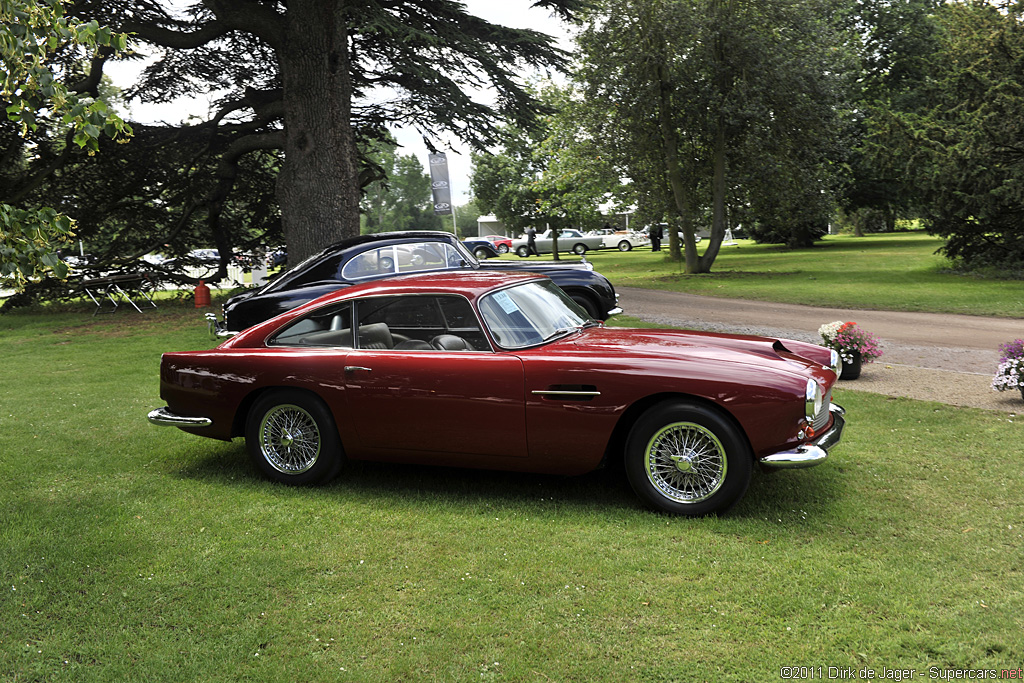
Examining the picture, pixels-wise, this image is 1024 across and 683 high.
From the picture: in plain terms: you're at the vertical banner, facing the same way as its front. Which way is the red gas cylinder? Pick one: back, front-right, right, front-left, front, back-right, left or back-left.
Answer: front

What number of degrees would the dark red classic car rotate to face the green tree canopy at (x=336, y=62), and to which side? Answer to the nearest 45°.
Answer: approximately 90° to its left

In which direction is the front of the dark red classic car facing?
to the viewer's right

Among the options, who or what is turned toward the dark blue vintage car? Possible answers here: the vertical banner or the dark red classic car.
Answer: the vertical banner

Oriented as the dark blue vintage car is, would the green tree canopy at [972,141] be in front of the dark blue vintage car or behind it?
in front

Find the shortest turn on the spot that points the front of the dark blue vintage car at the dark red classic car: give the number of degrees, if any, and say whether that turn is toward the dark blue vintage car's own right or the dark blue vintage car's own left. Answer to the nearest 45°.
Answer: approximately 90° to the dark blue vintage car's own right

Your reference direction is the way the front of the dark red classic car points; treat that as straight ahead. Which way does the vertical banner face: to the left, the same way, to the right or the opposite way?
to the right

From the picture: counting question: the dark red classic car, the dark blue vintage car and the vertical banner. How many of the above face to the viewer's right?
2

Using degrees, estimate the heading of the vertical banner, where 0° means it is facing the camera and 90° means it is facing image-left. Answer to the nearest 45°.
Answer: approximately 0°

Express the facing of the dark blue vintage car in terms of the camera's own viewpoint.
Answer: facing to the right of the viewer

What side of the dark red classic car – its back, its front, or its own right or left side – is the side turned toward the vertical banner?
left

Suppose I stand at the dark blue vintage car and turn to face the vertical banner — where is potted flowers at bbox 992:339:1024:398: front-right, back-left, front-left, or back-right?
back-right
